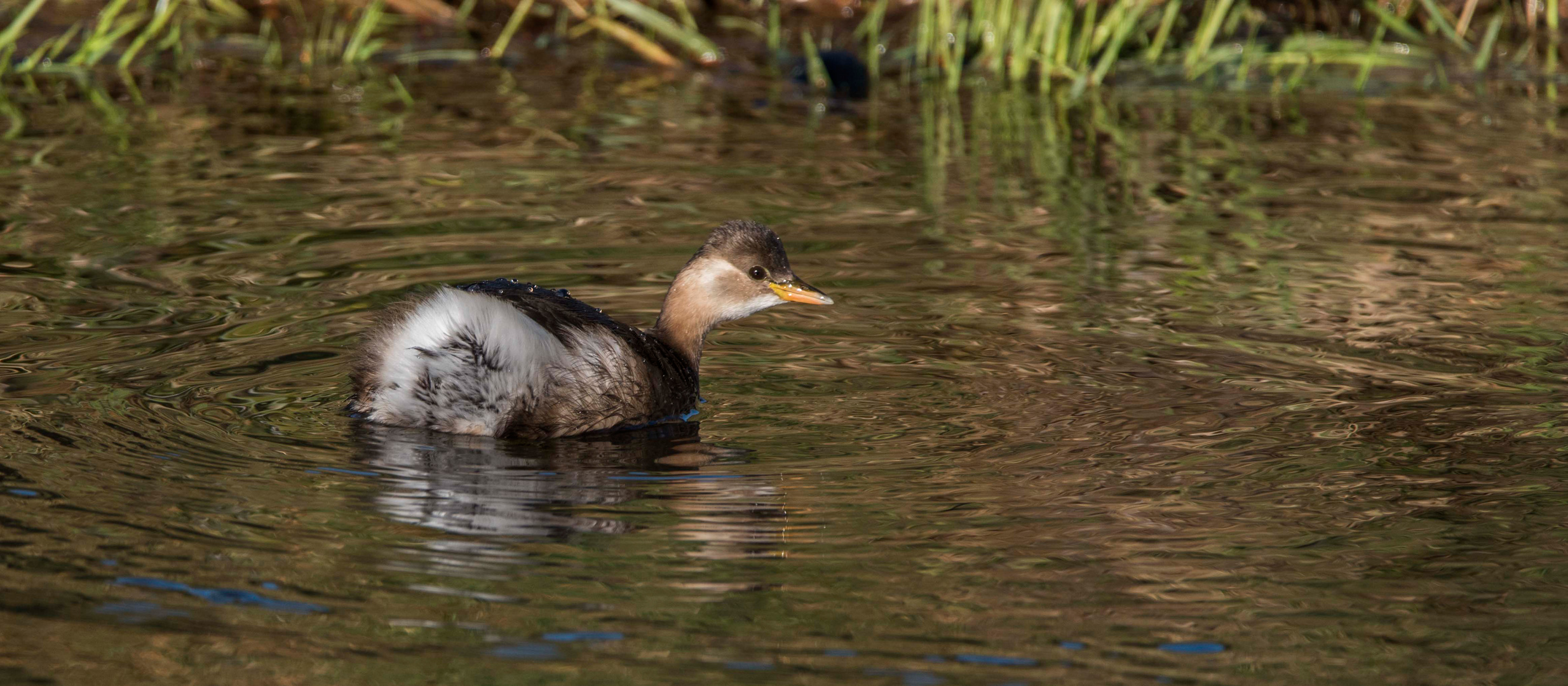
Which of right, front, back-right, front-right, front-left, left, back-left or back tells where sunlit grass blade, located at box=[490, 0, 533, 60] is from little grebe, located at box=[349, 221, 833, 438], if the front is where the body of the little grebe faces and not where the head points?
left

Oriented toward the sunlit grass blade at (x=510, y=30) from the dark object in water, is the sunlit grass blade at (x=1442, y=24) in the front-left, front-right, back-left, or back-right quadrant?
back-right

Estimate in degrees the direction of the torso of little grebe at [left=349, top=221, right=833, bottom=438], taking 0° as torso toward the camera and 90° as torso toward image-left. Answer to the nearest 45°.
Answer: approximately 270°

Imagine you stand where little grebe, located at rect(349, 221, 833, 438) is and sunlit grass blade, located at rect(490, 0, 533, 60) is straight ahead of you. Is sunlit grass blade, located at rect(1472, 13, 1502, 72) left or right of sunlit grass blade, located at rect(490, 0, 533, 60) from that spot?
right

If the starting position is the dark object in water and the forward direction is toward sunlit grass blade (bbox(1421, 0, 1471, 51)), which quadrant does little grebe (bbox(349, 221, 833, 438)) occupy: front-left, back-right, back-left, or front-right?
back-right

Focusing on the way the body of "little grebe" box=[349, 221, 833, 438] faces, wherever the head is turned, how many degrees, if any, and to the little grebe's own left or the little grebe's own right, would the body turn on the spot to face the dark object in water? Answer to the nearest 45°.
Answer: approximately 90° to the little grebe's own left

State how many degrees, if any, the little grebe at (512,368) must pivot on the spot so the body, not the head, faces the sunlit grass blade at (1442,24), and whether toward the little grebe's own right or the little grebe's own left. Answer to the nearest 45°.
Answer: approximately 45° to the little grebe's own left

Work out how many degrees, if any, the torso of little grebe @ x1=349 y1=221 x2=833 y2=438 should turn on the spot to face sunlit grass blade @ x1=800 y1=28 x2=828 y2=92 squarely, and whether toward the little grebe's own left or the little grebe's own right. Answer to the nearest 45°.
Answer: approximately 90° to the little grebe's own left

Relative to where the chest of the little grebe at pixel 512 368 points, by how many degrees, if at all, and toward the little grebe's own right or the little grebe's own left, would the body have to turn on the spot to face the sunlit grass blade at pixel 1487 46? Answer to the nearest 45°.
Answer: approximately 45° to the little grebe's own left
